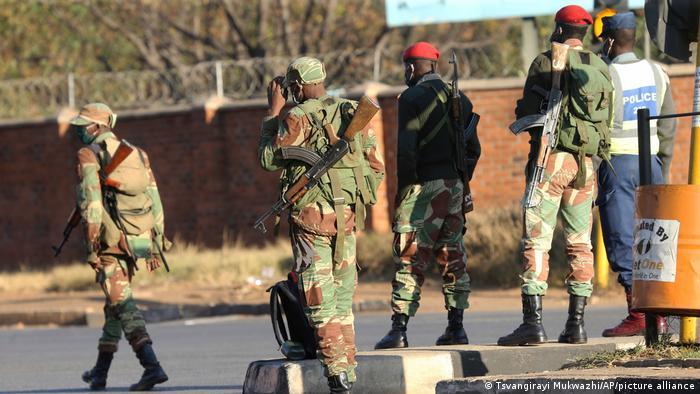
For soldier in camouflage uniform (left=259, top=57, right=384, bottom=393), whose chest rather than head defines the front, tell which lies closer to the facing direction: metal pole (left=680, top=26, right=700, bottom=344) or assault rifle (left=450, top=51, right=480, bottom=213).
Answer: the assault rifle

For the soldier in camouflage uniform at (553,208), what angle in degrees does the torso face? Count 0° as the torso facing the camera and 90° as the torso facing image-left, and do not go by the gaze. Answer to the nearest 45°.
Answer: approximately 135°

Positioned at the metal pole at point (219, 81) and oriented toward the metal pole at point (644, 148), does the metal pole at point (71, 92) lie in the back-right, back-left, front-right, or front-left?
back-right

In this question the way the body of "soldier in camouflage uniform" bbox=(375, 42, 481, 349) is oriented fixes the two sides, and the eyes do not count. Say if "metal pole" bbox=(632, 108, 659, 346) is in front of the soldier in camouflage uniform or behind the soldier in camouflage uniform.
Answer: behind

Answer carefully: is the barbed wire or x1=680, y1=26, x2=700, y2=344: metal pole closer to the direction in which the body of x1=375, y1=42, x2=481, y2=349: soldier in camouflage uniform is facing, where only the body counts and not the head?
the barbed wire

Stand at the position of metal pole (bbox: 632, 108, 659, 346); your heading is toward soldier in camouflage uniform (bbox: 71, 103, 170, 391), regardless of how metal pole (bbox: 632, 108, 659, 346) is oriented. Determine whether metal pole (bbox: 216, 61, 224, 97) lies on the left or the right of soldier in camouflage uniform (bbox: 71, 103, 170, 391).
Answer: right

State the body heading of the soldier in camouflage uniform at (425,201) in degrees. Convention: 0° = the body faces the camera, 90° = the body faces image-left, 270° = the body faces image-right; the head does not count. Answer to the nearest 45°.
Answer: approximately 135°

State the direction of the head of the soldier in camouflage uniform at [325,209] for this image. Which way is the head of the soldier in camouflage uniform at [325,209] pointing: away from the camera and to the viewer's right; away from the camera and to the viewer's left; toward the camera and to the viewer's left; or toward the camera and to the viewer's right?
away from the camera and to the viewer's left

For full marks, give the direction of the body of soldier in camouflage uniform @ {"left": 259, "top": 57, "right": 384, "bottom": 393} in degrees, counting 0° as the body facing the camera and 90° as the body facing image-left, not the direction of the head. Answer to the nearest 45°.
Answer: approximately 135°
